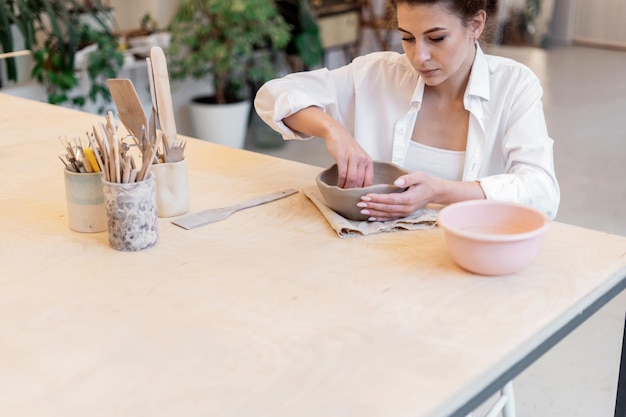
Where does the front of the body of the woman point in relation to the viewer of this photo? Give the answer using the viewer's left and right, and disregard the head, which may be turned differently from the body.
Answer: facing the viewer and to the left of the viewer

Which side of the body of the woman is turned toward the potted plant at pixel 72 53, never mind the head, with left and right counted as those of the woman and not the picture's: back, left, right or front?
right

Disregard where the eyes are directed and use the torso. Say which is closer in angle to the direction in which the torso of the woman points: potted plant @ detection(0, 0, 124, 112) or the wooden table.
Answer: the wooden table

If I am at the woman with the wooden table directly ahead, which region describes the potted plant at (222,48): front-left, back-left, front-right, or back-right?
back-right

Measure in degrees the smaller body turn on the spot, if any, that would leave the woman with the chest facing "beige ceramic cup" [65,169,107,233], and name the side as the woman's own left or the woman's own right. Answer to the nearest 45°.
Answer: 0° — they already face it

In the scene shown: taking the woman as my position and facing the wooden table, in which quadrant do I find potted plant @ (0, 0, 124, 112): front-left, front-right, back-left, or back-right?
back-right

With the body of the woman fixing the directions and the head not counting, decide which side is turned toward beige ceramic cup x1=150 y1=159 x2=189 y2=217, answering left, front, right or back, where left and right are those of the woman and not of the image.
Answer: front

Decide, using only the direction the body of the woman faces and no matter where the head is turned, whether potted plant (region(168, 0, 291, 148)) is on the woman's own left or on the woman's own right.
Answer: on the woman's own right

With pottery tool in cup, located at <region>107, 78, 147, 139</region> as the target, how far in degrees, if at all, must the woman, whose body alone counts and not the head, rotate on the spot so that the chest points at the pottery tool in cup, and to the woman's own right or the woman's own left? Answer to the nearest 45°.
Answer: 0° — they already face it

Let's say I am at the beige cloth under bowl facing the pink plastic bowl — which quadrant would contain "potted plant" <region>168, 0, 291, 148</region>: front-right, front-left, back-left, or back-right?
back-left

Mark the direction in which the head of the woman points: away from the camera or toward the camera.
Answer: toward the camera

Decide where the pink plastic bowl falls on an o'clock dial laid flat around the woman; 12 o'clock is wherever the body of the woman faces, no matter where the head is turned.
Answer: The pink plastic bowl is roughly at 10 o'clock from the woman.

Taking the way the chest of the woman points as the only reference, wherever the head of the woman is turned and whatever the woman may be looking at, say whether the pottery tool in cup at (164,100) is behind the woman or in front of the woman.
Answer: in front

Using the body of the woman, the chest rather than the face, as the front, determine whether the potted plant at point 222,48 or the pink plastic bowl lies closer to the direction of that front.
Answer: the pink plastic bowl
